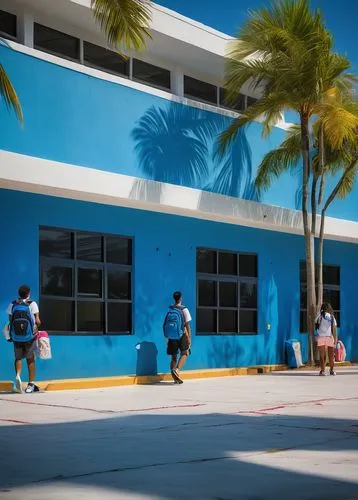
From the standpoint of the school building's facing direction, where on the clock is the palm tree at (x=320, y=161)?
The palm tree is roughly at 9 o'clock from the school building.

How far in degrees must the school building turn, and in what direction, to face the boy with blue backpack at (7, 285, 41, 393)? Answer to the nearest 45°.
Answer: approximately 90° to its right

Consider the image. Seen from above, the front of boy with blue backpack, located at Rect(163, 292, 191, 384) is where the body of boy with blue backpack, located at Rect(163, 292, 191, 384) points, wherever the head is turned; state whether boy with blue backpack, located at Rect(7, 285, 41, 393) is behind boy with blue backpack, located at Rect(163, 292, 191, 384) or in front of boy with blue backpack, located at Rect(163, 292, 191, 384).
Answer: behind

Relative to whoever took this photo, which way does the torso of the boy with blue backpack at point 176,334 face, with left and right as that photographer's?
facing away from the viewer and to the right of the viewer

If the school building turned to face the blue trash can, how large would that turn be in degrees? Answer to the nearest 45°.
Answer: approximately 90° to its left
